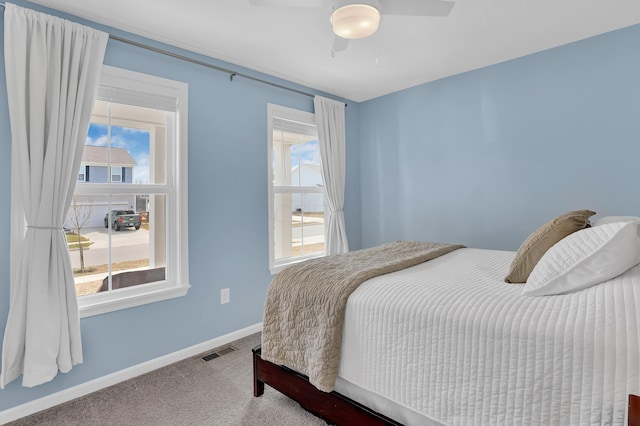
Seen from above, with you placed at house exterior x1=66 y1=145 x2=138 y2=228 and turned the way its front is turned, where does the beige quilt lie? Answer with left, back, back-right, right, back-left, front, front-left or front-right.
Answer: front-left

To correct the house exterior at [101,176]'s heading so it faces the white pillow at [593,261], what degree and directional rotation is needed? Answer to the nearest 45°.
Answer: approximately 45° to its left

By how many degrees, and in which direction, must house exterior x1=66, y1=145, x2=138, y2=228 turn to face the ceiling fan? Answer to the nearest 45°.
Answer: approximately 45° to its left

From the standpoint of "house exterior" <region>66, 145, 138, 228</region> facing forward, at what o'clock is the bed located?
The bed is roughly at 11 o'clock from the house exterior.

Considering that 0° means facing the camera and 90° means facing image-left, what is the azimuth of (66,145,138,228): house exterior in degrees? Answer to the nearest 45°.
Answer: approximately 0°
